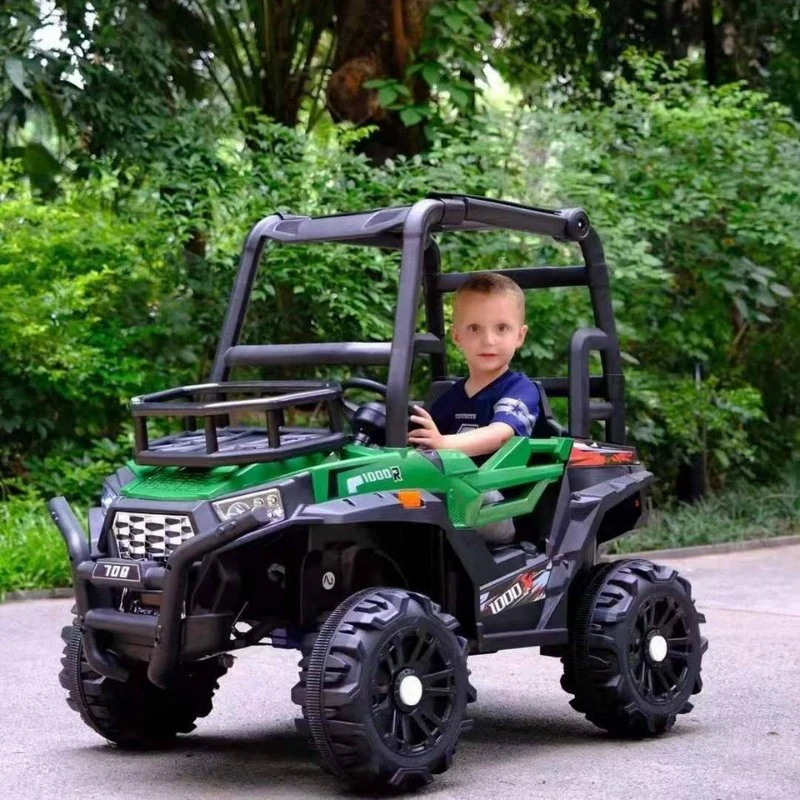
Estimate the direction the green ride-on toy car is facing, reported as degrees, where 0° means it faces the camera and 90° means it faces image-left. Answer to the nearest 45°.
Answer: approximately 45°

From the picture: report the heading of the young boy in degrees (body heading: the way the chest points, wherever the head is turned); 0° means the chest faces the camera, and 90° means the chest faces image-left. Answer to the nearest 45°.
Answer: approximately 45°
